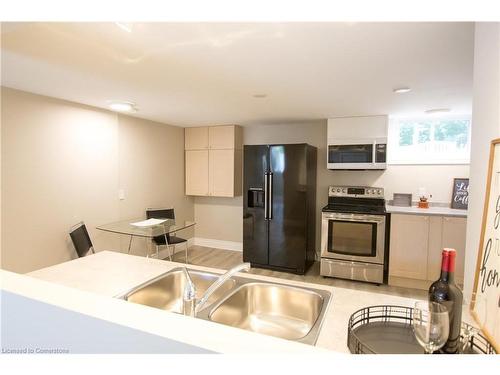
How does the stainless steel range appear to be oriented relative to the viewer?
toward the camera

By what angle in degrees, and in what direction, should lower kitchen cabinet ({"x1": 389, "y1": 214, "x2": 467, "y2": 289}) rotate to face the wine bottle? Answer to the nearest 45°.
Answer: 0° — it already faces it

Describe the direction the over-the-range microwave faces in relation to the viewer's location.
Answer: facing the viewer

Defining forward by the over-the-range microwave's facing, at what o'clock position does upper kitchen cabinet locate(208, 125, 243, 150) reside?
The upper kitchen cabinet is roughly at 3 o'clock from the over-the-range microwave.

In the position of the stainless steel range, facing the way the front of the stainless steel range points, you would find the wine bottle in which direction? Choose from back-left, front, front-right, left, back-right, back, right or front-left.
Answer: front

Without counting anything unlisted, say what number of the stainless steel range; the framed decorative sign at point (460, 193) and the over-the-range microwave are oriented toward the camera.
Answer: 3

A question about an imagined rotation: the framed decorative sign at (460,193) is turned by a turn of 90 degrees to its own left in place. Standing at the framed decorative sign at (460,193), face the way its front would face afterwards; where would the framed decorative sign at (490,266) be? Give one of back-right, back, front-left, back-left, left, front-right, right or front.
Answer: right

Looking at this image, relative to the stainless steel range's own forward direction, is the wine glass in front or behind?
in front

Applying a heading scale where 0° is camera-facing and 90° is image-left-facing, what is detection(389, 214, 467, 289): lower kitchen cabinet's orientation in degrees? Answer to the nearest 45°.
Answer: approximately 0°

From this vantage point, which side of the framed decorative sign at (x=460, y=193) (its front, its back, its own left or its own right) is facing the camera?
front

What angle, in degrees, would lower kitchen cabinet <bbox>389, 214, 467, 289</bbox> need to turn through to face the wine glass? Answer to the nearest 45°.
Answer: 0° — it already faces it

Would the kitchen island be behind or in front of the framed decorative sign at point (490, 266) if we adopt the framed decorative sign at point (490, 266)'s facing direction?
in front

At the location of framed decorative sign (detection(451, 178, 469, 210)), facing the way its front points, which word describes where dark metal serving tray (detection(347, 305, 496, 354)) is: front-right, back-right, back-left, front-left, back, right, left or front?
front

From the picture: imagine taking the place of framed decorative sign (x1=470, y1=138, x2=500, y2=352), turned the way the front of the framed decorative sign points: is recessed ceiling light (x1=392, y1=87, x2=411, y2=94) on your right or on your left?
on your right

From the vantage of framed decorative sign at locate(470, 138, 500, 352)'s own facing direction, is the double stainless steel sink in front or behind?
in front

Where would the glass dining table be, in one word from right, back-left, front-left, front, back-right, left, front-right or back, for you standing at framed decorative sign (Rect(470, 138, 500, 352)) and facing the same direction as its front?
front-right

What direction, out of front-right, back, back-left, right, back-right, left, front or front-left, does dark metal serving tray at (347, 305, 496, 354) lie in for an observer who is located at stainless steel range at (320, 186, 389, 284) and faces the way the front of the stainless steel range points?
front

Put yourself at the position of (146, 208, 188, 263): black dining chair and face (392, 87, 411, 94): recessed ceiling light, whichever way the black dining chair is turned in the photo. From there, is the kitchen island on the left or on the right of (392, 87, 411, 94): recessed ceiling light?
right
